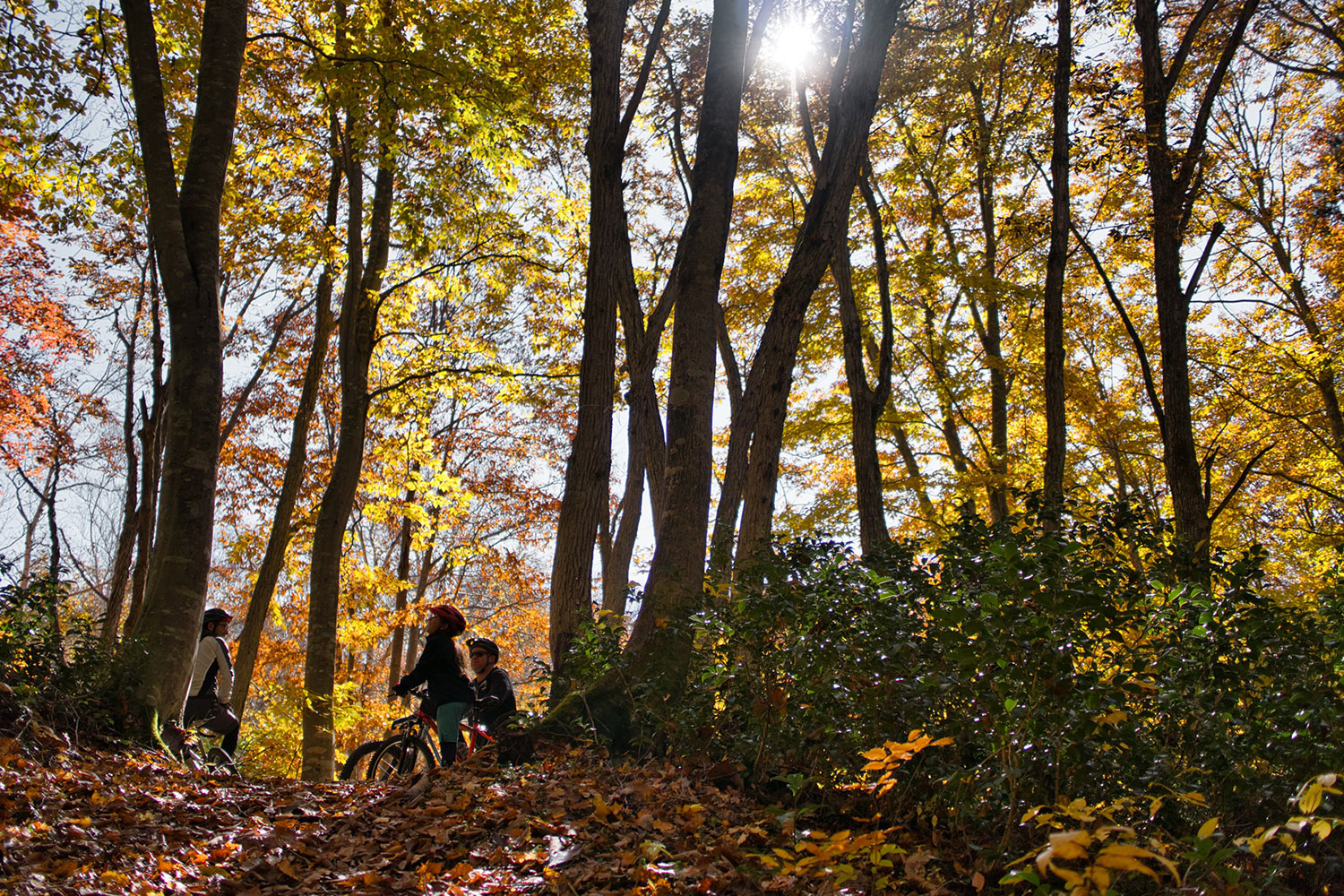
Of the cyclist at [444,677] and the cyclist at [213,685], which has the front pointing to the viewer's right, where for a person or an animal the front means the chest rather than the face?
the cyclist at [213,685]

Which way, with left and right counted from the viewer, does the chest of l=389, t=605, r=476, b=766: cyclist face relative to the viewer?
facing to the left of the viewer

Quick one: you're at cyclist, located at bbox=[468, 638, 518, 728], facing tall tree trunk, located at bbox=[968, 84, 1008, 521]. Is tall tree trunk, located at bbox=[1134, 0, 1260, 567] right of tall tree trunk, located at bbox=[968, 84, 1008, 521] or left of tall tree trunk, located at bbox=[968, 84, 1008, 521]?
right

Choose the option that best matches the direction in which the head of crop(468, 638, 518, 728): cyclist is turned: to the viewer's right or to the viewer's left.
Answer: to the viewer's left

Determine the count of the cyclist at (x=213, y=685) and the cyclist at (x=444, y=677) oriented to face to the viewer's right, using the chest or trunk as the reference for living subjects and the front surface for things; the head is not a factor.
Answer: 1

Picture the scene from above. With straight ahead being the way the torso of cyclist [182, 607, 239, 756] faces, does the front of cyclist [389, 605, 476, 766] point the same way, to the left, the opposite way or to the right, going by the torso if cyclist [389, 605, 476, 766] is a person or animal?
the opposite way

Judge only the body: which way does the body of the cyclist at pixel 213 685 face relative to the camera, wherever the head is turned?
to the viewer's right
